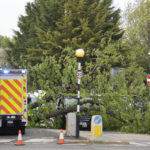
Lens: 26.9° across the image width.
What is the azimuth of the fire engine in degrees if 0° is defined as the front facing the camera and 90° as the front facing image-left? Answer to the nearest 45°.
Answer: approximately 180°

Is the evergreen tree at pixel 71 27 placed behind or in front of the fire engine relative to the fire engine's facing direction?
in front
